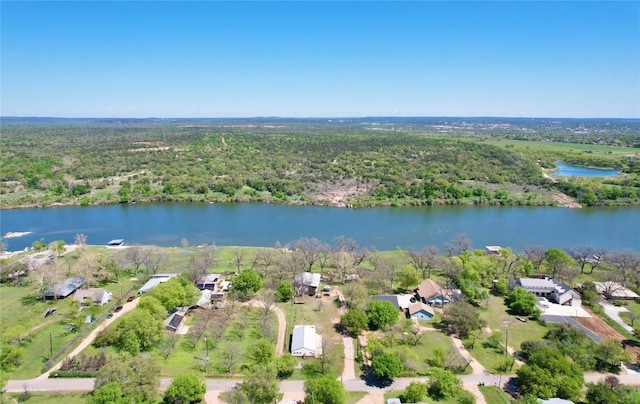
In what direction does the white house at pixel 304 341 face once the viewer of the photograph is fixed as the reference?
facing the viewer

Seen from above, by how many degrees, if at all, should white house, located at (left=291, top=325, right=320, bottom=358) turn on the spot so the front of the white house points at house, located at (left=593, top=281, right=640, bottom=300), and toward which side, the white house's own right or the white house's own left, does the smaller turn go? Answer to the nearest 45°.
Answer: approximately 90° to the white house's own left

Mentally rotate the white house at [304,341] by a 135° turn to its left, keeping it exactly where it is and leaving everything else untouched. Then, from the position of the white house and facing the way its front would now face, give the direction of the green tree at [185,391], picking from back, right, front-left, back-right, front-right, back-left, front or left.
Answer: back

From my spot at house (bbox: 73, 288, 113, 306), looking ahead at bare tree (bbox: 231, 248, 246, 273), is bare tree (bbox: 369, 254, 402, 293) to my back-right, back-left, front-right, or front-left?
front-right

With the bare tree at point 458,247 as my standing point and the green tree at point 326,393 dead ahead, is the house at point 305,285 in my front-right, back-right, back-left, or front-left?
front-right

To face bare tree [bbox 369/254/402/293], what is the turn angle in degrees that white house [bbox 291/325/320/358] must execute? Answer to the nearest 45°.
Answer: approximately 135° to its left

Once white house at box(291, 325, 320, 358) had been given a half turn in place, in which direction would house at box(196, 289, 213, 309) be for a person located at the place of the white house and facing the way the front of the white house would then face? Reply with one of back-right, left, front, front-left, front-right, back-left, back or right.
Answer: front-left

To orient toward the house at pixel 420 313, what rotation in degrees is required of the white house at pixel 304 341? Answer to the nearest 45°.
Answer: approximately 135° to its left

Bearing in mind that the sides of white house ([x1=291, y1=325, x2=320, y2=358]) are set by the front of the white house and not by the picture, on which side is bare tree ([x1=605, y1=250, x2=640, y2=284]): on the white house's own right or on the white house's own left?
on the white house's own left

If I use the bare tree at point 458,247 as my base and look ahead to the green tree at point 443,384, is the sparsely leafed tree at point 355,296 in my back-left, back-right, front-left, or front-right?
front-right

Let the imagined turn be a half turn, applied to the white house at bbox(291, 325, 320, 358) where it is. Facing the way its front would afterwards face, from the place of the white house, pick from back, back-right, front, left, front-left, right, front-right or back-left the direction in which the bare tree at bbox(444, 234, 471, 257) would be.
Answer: front-right

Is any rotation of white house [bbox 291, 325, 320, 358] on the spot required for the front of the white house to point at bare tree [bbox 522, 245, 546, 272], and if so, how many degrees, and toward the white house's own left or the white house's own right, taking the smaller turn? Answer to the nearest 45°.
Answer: approximately 135° to the white house's own left
